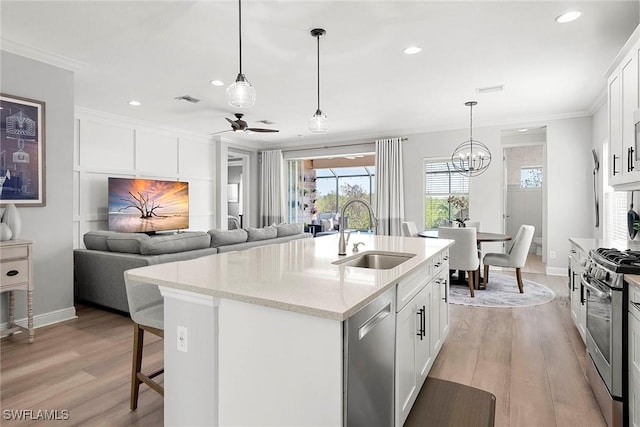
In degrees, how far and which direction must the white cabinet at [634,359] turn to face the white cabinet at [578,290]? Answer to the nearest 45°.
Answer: approximately 90° to its right

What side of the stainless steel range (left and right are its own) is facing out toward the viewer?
left

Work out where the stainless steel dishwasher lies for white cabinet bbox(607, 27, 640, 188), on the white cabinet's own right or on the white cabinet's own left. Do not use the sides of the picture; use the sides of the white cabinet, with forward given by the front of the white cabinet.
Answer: on the white cabinet's own left

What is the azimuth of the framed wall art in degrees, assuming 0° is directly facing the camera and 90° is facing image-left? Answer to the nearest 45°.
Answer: approximately 315°

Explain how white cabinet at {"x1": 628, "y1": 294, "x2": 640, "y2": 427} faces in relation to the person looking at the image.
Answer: facing to the left of the viewer

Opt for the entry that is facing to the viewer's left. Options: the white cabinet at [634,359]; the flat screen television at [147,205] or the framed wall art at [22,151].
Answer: the white cabinet

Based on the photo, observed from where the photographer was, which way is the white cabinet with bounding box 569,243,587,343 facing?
facing to the left of the viewer

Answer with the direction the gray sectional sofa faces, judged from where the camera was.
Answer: facing away from the viewer and to the left of the viewer
